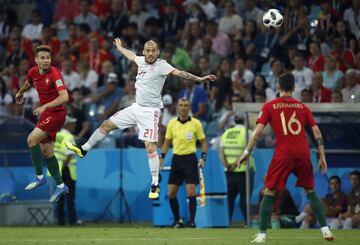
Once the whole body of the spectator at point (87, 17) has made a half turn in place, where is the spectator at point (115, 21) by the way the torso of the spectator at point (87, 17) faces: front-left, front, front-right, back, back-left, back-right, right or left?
back-right

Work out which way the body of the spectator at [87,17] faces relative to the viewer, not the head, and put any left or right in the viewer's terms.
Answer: facing the viewer

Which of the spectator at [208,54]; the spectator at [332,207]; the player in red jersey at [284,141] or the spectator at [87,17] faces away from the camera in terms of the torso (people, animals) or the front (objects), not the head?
the player in red jersey

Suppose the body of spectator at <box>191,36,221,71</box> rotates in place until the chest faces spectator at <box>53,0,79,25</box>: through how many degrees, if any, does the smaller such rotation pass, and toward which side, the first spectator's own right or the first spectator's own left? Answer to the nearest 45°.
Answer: approximately 135° to the first spectator's own right

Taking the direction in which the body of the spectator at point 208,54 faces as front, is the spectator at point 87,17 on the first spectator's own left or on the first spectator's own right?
on the first spectator's own right

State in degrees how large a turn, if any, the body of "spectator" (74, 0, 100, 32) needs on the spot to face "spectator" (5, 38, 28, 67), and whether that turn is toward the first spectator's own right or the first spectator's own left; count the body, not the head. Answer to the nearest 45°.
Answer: approximately 90° to the first spectator's own right

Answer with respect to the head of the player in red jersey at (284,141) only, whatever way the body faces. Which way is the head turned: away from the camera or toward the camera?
away from the camera

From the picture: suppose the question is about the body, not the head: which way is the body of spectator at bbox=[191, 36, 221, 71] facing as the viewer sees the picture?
toward the camera

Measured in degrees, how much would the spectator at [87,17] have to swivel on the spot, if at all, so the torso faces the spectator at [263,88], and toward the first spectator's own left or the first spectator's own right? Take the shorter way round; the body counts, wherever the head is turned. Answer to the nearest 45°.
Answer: approximately 45° to the first spectator's own left

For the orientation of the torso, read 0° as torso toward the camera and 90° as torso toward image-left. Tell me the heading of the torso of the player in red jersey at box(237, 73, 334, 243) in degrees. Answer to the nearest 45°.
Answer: approximately 180°

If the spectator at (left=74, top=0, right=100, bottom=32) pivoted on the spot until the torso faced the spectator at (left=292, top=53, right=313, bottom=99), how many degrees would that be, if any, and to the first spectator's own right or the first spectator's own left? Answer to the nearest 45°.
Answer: approximately 45° to the first spectator's own left

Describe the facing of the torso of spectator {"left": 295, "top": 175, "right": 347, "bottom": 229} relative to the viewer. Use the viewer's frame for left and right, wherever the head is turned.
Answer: facing the viewer and to the left of the viewer

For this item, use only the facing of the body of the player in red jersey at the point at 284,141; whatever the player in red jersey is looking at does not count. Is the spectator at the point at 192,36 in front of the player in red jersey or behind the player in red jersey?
in front

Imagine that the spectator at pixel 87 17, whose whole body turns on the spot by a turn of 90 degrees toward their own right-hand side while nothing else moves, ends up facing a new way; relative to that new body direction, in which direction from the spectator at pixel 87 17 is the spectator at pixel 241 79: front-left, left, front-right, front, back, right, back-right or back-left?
back-left
